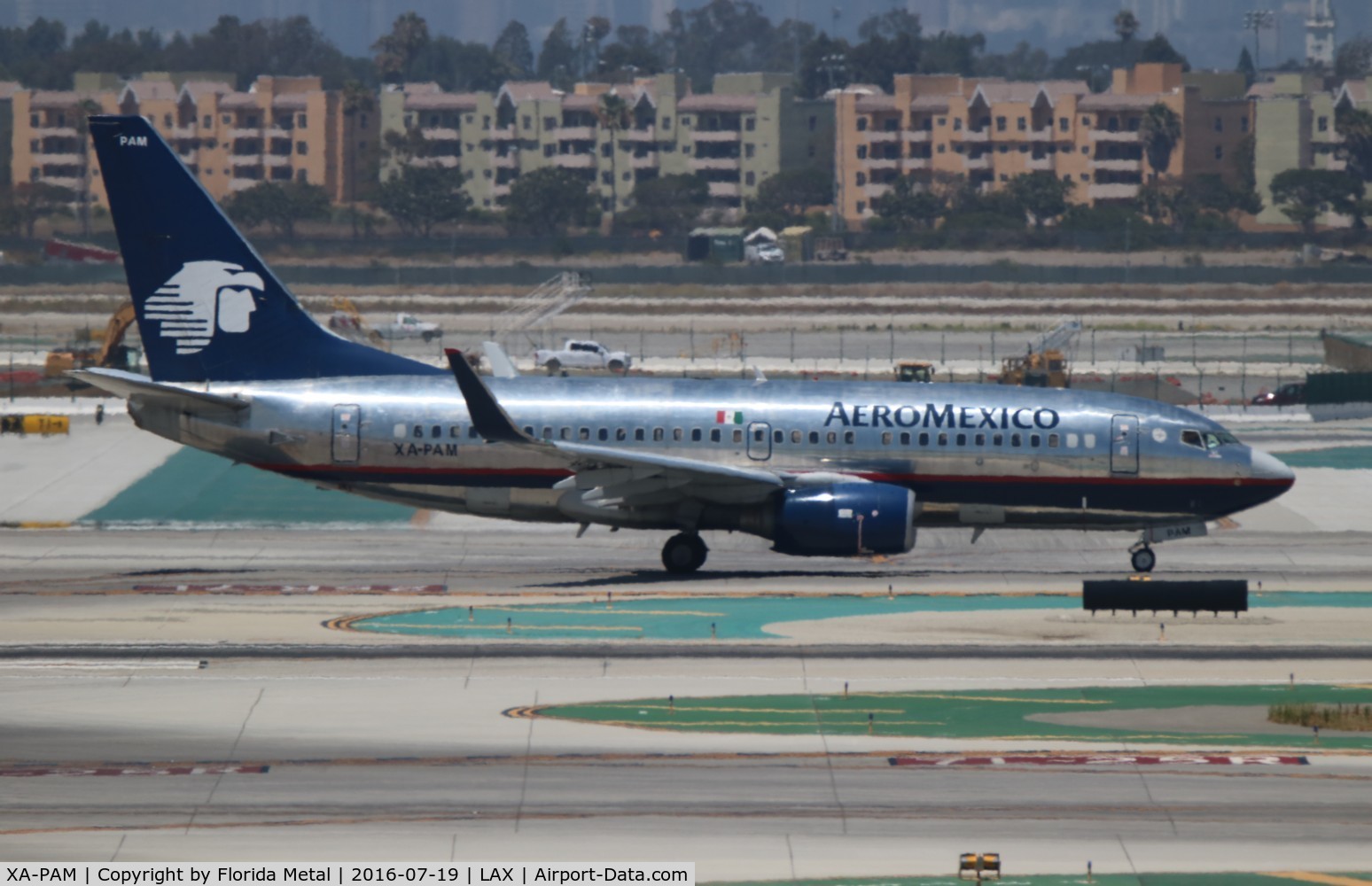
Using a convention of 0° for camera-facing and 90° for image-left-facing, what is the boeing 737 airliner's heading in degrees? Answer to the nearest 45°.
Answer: approximately 270°
